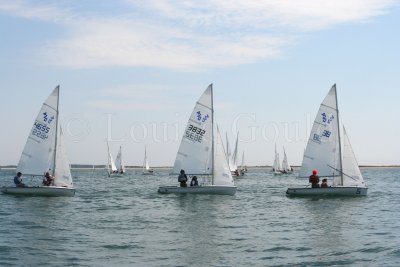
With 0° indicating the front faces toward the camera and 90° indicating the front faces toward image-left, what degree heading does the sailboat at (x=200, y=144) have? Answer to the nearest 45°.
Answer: approximately 270°

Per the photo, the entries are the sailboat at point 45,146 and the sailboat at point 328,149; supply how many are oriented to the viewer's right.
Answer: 2

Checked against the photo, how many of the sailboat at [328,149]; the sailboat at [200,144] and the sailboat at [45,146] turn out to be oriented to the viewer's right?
3

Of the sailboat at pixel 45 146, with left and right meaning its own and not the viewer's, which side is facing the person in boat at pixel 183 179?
front

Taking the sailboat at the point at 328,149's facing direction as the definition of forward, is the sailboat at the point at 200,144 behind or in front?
behind

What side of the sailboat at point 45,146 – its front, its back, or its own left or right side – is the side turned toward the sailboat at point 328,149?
front

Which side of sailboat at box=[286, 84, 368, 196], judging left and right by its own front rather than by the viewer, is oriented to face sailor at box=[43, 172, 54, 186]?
back

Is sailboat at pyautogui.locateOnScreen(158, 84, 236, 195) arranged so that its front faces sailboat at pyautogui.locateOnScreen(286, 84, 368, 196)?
yes

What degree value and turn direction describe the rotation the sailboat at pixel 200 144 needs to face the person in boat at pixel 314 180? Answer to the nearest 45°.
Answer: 0° — it already faces them

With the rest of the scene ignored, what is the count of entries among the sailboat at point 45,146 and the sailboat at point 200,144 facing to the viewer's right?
2

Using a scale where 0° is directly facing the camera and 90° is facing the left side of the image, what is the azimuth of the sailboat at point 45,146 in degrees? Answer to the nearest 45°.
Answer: approximately 270°

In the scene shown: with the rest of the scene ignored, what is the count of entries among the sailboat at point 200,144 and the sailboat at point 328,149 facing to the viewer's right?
2

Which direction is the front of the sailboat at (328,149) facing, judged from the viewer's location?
facing to the right of the viewer
